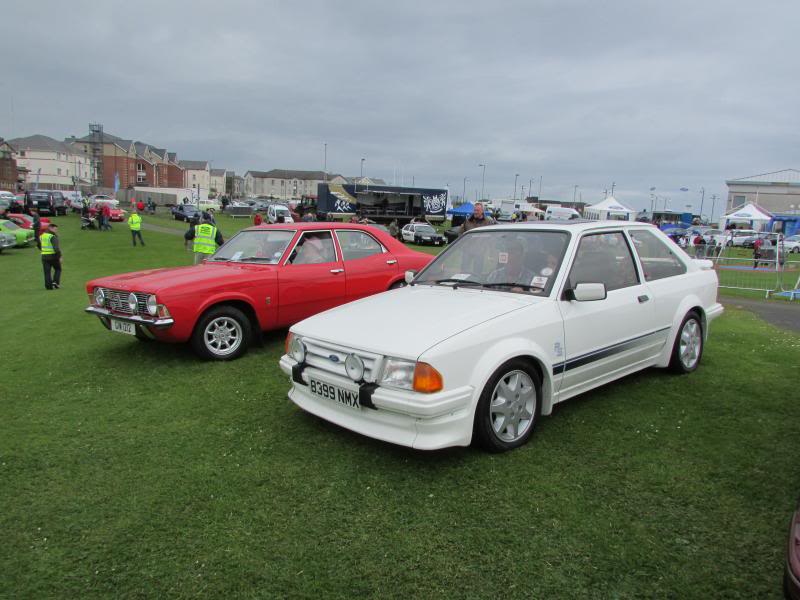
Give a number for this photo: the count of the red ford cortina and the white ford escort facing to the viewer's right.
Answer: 0

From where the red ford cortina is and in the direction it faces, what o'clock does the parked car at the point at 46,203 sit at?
The parked car is roughly at 4 o'clock from the red ford cortina.

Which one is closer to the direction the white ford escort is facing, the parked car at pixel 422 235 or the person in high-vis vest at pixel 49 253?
the person in high-vis vest

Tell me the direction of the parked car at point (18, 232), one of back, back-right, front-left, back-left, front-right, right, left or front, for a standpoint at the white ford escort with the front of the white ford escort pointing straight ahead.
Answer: right

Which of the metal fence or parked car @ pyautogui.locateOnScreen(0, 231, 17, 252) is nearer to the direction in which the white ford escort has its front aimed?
the parked car

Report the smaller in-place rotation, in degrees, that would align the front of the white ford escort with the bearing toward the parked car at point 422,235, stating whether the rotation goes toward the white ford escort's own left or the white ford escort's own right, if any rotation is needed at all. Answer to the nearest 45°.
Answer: approximately 135° to the white ford escort's own right

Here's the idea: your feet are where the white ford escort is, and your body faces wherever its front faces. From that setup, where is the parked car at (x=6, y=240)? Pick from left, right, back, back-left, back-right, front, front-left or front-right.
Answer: right

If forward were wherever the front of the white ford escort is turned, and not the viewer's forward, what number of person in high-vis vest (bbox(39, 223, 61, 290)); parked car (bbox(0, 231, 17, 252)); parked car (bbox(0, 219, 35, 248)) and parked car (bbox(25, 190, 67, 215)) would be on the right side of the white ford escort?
4

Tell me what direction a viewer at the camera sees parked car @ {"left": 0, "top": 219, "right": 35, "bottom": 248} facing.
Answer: facing the viewer and to the right of the viewer

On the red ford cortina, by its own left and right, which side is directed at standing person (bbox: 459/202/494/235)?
back

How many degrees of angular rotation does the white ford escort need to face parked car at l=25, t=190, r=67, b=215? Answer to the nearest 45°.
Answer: approximately 90° to its right
